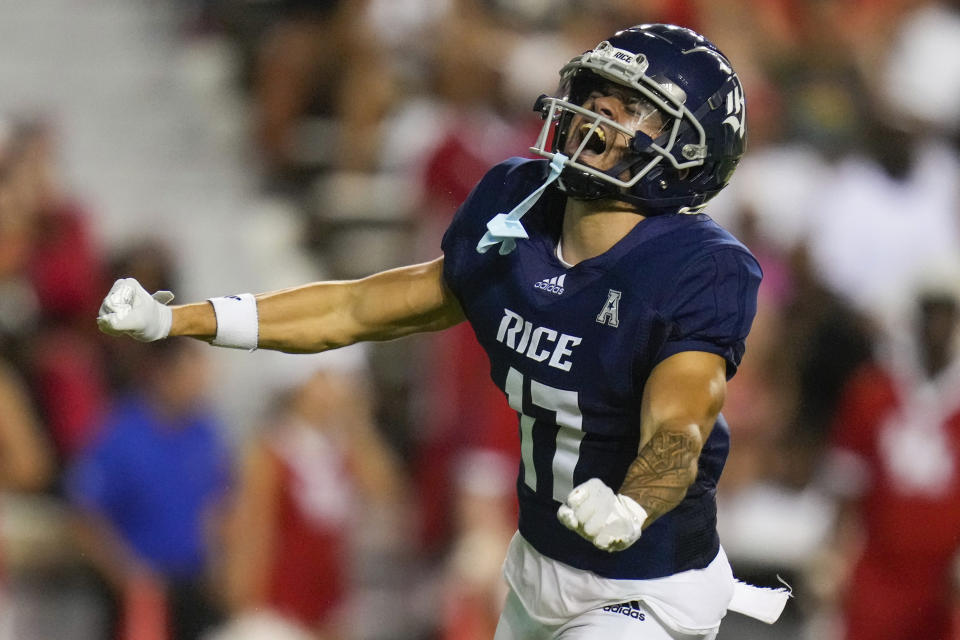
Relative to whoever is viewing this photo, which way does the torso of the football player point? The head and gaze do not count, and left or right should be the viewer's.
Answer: facing the viewer and to the left of the viewer

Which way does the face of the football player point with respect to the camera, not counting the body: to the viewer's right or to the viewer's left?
to the viewer's left
